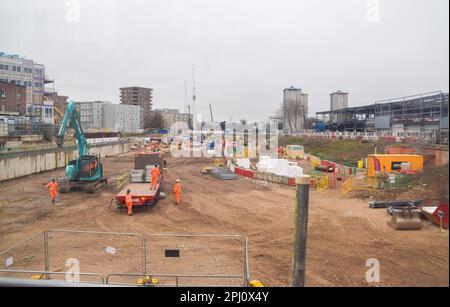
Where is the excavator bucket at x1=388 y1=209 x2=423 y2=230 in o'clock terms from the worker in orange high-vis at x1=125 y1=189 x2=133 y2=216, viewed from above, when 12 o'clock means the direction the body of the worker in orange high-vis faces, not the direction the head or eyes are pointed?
The excavator bucket is roughly at 4 o'clock from the worker in orange high-vis.

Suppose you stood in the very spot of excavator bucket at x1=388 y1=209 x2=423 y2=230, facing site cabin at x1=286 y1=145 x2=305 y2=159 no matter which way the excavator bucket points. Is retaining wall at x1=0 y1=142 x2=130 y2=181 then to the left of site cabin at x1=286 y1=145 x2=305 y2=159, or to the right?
left
